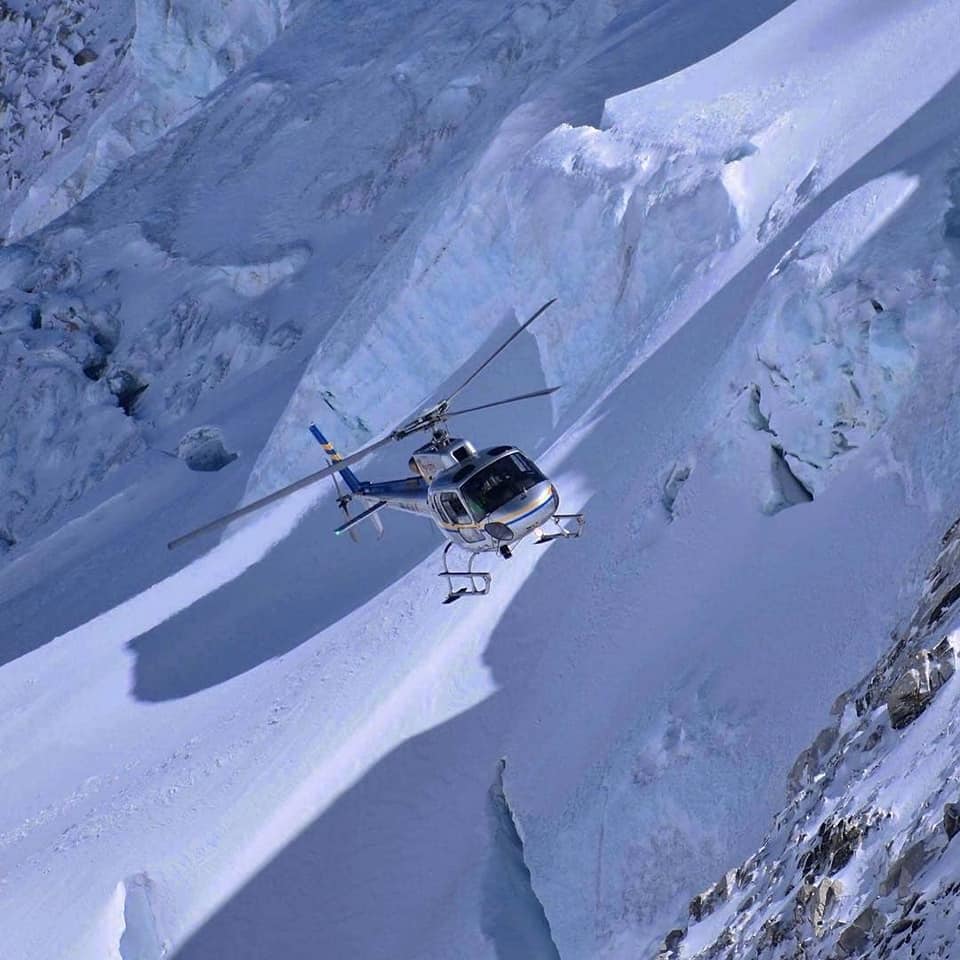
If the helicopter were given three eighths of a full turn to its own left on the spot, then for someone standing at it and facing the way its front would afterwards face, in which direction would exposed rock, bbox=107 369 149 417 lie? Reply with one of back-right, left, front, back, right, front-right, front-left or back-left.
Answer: front

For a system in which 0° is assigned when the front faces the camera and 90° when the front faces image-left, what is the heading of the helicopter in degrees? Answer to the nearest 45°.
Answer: approximately 315°

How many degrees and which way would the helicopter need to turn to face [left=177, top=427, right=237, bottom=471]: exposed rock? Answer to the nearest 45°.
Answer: approximately 135° to its left
